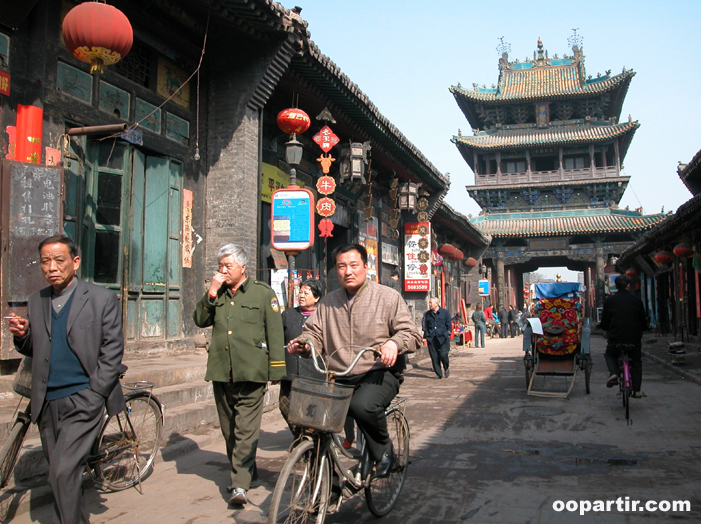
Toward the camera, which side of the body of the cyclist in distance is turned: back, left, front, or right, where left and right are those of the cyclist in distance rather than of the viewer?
back

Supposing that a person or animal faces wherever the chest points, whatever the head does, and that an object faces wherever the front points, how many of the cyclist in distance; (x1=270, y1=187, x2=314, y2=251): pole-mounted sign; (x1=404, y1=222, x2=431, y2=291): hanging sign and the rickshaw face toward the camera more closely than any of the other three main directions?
3

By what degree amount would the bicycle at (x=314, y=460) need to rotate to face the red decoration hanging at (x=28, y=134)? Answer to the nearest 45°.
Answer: approximately 90° to its right

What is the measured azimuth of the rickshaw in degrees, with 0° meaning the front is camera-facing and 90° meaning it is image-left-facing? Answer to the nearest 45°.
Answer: approximately 0°

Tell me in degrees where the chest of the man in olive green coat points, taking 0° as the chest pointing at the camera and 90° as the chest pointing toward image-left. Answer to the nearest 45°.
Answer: approximately 45°

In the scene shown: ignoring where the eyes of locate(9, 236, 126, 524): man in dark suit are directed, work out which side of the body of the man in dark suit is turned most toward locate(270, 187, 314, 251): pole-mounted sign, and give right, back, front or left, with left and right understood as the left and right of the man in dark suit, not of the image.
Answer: back

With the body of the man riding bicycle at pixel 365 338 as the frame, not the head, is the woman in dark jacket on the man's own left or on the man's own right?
on the man's own right

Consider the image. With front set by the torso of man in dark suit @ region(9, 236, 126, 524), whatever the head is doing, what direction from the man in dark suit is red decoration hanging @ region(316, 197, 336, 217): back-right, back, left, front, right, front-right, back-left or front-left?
back
